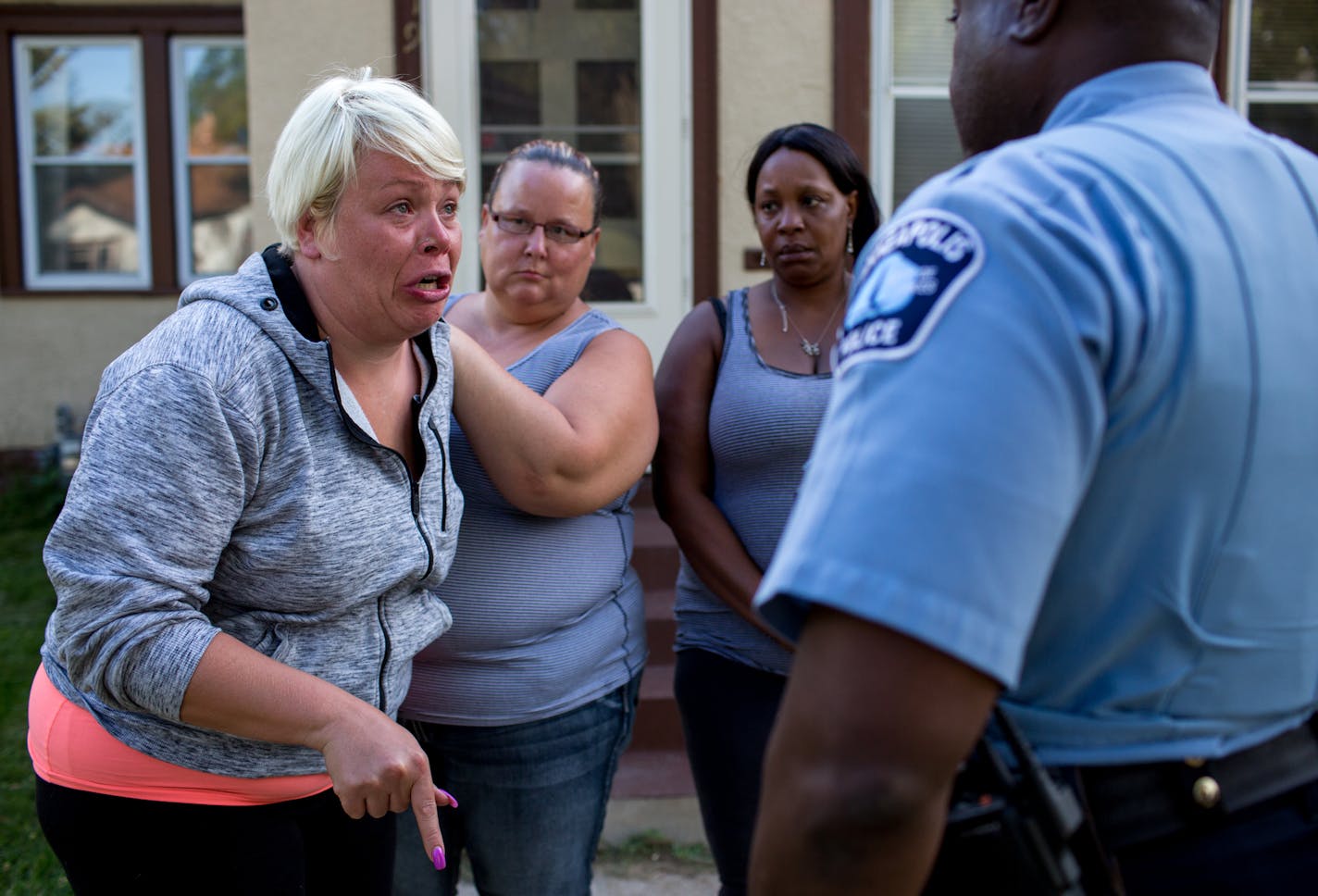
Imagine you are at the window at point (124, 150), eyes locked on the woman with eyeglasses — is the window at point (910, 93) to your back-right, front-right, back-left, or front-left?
front-left

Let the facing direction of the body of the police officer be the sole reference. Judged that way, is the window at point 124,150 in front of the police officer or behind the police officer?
in front

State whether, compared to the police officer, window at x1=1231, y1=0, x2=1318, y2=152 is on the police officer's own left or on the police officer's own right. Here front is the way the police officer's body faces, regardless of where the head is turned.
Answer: on the police officer's own right

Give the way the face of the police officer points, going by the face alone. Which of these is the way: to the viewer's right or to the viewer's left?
to the viewer's left

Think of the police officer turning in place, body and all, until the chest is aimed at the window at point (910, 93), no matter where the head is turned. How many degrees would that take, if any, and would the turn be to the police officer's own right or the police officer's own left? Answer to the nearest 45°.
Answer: approximately 45° to the police officer's own right

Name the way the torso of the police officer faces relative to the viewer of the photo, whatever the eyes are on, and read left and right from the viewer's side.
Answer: facing away from the viewer and to the left of the viewer

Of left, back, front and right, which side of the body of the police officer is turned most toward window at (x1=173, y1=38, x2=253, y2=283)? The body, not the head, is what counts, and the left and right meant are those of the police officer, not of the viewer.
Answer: front

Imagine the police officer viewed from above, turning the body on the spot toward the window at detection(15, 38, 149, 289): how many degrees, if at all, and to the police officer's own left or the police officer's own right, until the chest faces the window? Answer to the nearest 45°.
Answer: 0° — they already face it
